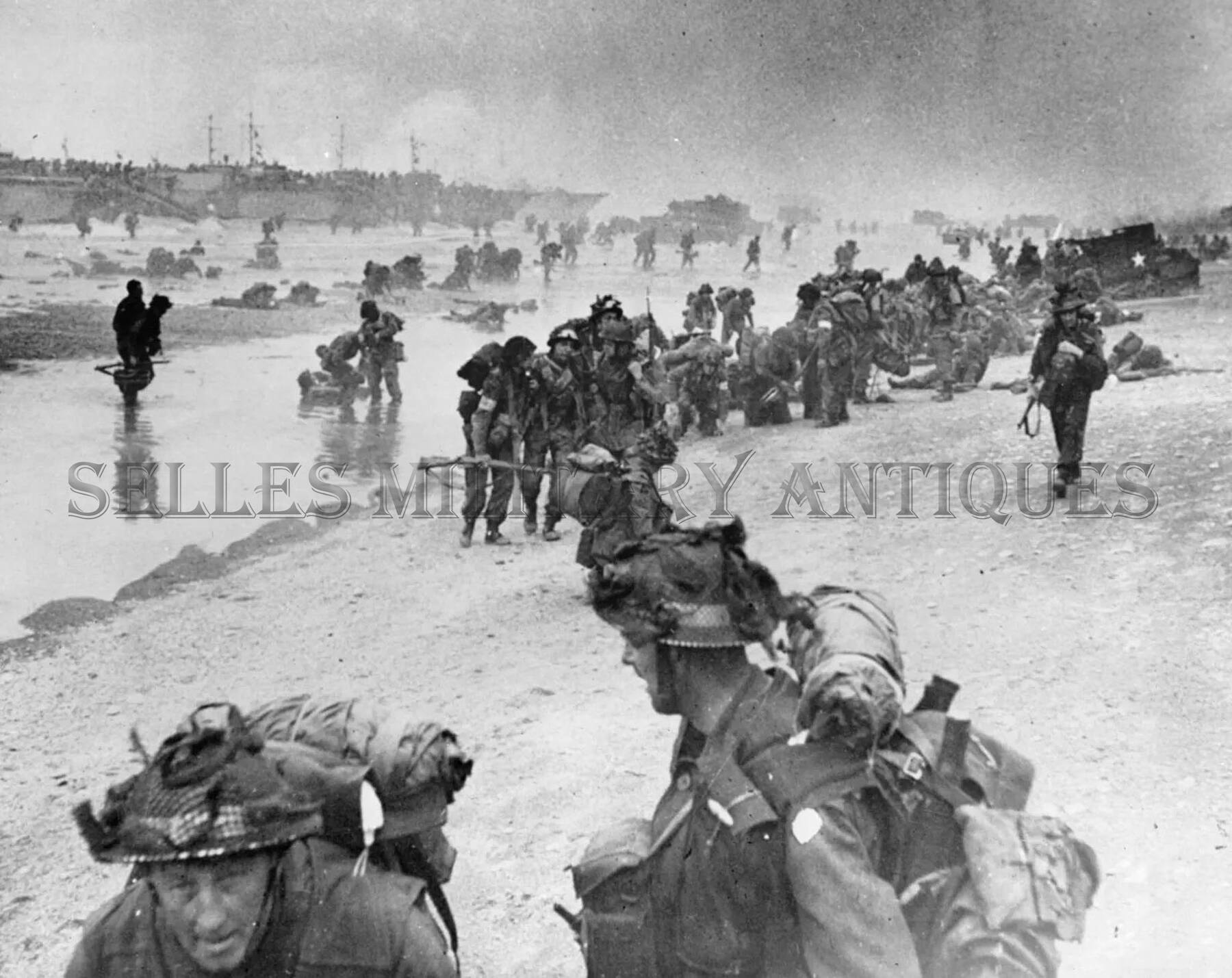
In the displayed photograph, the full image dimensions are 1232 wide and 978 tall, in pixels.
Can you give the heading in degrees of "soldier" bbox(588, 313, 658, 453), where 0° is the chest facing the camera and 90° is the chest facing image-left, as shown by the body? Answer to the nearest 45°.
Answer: approximately 0°

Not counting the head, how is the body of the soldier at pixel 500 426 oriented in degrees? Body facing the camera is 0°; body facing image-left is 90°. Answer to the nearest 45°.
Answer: approximately 315°

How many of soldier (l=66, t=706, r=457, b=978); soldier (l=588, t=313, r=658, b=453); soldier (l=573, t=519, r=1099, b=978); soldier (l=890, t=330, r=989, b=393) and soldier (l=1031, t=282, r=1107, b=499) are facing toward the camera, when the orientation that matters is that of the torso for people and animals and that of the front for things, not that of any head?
3

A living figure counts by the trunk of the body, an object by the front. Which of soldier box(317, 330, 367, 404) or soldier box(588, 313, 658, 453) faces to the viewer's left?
soldier box(317, 330, 367, 404)

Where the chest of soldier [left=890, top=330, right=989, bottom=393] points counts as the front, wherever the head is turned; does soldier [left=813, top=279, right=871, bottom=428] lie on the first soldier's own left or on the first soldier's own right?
on the first soldier's own left

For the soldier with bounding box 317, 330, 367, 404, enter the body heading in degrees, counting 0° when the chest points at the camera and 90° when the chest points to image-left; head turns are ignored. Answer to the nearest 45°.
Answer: approximately 90°
